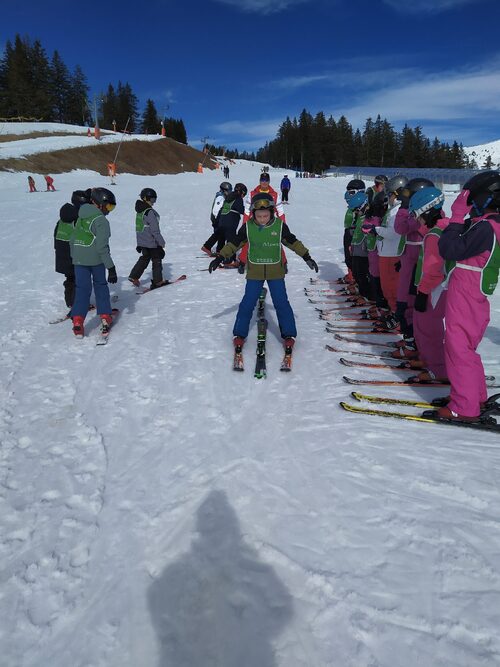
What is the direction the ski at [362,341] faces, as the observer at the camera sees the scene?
facing to the left of the viewer

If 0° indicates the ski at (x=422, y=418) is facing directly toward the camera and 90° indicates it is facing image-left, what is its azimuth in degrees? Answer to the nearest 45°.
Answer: approximately 90°

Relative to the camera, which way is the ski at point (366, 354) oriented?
to the viewer's left

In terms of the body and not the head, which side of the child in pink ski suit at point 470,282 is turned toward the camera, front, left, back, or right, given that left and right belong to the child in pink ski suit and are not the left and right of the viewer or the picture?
left

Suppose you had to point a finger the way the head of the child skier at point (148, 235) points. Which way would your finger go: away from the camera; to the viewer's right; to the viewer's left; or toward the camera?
to the viewer's right

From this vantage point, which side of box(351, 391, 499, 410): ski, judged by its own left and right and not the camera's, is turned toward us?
left

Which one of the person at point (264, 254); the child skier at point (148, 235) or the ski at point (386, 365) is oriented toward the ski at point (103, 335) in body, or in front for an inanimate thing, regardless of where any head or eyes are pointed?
the ski at point (386, 365)

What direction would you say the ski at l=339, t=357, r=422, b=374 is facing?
to the viewer's left

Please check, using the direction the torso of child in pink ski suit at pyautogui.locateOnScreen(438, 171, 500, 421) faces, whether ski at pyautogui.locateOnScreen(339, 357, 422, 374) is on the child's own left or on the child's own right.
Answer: on the child's own right

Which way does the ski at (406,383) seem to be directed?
to the viewer's left
